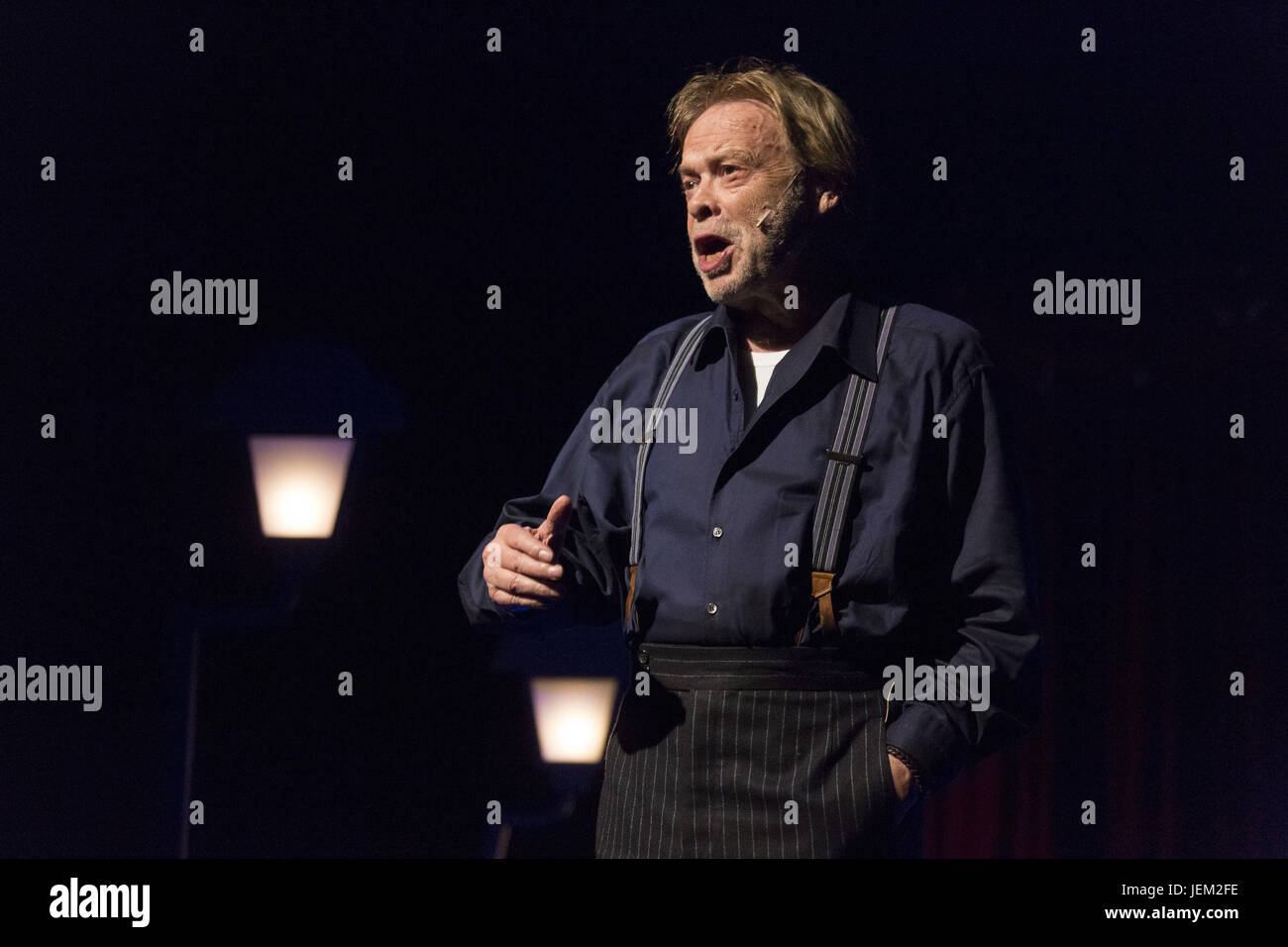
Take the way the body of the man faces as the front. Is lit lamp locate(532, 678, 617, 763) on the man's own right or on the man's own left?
on the man's own right

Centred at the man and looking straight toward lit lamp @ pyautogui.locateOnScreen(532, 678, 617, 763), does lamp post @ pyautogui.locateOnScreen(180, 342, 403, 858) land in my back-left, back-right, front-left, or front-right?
front-left

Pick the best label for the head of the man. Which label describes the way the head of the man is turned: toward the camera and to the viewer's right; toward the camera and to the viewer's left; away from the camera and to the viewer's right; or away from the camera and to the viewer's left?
toward the camera and to the viewer's left

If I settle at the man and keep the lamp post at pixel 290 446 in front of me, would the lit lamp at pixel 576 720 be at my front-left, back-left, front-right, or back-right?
front-right

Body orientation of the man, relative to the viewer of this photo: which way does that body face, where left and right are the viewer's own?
facing the viewer and to the left of the viewer

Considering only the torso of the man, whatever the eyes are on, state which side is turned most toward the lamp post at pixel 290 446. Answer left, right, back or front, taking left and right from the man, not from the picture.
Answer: right
